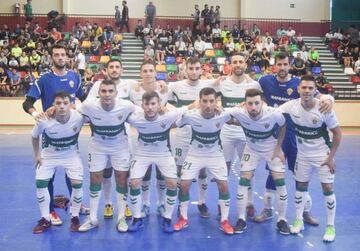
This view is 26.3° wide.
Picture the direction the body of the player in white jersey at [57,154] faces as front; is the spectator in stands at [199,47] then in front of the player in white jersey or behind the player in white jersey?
behind

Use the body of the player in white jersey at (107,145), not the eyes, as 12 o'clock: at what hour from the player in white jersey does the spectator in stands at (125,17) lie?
The spectator in stands is roughly at 6 o'clock from the player in white jersey.

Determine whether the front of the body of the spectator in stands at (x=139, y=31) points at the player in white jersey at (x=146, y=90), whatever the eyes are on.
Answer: yes

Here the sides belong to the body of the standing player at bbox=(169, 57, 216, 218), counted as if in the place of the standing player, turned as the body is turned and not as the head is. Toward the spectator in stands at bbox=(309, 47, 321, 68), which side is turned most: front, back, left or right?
back

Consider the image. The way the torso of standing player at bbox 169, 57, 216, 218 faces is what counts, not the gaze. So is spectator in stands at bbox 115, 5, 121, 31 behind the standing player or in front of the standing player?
behind

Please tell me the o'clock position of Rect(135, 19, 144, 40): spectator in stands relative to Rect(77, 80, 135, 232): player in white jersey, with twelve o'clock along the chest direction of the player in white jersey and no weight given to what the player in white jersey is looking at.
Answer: The spectator in stands is roughly at 6 o'clock from the player in white jersey.

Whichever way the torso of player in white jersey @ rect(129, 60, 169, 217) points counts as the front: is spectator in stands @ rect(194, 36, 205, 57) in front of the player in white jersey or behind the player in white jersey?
behind

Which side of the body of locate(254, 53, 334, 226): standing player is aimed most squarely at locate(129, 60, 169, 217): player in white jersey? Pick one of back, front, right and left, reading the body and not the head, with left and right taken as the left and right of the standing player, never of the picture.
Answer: right
